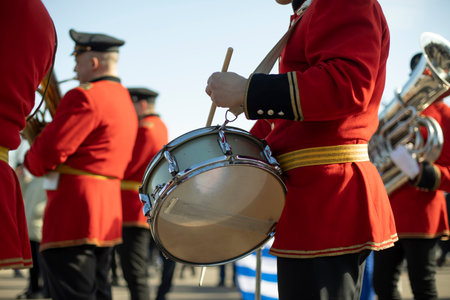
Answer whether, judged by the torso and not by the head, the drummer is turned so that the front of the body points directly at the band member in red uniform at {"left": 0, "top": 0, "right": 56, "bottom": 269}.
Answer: yes

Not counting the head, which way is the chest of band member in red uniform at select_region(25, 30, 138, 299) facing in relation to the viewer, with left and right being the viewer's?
facing away from the viewer and to the left of the viewer

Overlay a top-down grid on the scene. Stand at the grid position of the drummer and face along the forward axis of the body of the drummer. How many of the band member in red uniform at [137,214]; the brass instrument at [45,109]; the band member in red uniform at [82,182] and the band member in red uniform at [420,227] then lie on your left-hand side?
0

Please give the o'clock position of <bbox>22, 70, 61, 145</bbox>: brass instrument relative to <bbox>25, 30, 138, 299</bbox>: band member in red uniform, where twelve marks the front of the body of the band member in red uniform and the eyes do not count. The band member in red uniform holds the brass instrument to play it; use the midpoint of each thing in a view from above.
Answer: The brass instrument is roughly at 1 o'clock from the band member in red uniform.

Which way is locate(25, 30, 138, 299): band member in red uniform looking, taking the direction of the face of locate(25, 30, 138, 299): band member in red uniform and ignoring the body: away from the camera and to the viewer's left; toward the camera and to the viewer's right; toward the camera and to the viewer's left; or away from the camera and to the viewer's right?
away from the camera and to the viewer's left

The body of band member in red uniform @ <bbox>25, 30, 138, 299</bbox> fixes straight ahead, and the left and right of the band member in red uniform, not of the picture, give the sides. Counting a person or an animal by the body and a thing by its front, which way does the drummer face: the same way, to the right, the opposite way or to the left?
the same way

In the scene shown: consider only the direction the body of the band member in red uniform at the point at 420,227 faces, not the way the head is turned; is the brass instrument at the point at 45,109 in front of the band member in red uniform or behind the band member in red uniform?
in front

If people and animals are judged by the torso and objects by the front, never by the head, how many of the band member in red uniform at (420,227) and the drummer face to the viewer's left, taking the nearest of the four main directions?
2

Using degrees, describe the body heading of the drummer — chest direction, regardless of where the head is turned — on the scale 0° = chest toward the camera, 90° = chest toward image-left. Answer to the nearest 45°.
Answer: approximately 90°

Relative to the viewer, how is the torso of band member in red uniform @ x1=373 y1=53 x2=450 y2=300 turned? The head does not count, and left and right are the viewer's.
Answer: facing to the left of the viewer

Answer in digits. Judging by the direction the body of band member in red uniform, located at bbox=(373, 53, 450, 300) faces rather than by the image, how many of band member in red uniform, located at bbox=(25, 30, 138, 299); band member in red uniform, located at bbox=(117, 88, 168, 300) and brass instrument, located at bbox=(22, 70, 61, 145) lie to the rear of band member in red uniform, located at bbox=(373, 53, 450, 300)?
0

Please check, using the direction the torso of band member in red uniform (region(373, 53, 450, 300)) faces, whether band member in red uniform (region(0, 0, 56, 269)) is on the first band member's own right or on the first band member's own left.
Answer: on the first band member's own left

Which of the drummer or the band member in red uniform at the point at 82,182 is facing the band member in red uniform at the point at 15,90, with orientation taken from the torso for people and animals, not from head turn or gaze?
the drummer

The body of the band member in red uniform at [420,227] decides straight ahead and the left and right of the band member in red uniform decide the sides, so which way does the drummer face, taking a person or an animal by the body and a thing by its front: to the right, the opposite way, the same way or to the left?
the same way

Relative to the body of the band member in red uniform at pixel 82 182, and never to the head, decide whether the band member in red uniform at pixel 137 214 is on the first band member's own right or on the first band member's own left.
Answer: on the first band member's own right
